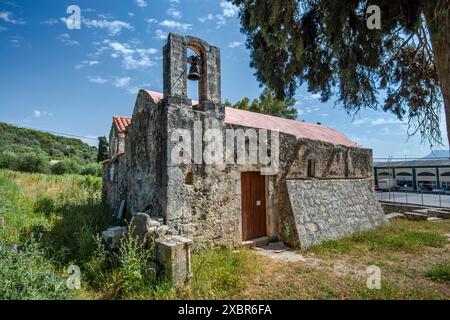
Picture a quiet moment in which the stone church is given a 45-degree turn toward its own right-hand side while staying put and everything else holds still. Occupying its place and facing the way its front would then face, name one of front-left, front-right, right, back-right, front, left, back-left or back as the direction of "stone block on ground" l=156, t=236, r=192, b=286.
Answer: front

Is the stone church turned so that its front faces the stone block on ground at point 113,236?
no

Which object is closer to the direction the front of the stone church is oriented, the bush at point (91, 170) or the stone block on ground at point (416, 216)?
the stone block on ground

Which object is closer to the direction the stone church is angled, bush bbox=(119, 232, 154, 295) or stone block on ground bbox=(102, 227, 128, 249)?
the bush

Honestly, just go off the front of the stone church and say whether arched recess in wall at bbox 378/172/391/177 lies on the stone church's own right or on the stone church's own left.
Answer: on the stone church's own left

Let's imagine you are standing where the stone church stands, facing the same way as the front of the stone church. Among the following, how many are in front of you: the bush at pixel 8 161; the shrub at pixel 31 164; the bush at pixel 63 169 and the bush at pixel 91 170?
0

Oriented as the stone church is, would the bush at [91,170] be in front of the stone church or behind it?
behind

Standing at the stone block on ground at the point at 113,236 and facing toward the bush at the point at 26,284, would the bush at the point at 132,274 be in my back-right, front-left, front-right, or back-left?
front-left

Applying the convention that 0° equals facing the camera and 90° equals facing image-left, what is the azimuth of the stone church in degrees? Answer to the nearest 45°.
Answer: approximately 315°

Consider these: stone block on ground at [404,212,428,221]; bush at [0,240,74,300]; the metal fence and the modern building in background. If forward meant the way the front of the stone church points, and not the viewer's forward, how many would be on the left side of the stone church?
3

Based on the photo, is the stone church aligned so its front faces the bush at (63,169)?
no

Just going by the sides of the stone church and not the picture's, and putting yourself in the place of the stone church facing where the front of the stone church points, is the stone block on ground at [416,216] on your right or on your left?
on your left

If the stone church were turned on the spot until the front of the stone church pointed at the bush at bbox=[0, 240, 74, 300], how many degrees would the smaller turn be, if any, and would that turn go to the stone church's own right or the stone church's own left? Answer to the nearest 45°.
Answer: approximately 90° to the stone church's own right

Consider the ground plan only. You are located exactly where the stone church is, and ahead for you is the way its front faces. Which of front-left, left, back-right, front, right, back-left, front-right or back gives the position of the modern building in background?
left

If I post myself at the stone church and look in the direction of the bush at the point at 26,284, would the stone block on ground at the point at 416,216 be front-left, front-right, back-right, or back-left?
back-left

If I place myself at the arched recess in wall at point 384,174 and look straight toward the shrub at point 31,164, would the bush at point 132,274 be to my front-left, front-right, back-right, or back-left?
front-left

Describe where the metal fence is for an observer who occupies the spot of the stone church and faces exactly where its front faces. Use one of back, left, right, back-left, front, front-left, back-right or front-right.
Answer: left
